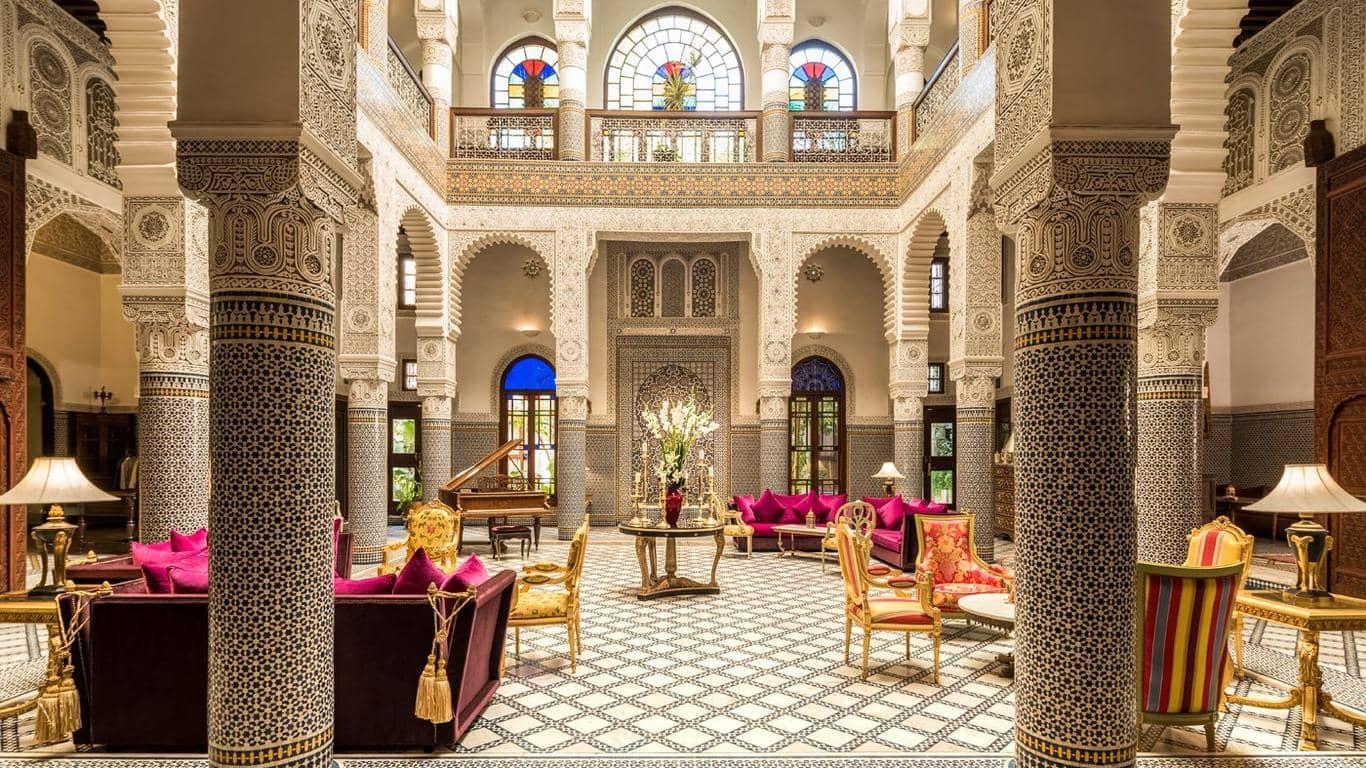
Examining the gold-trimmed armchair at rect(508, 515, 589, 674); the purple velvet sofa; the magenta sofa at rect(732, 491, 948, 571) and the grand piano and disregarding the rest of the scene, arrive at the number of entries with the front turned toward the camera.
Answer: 2

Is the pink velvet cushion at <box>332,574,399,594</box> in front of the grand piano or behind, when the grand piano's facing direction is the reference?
in front

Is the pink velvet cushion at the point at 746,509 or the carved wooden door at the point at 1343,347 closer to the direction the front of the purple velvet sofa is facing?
the pink velvet cushion

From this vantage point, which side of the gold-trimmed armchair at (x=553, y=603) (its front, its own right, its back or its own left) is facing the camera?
left

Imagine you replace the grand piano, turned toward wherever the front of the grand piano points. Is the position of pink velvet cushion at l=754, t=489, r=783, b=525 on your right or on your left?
on your left

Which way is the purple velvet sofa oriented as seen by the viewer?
away from the camera

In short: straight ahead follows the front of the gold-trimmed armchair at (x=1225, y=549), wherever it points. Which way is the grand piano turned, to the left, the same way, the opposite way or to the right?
to the left

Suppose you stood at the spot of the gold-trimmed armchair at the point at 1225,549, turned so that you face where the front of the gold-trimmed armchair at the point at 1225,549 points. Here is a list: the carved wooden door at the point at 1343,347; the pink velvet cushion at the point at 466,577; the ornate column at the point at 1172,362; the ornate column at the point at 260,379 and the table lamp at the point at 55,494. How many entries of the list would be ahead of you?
3

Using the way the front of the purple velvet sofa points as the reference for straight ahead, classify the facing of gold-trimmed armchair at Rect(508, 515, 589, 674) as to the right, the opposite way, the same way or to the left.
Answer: to the left

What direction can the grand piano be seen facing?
toward the camera

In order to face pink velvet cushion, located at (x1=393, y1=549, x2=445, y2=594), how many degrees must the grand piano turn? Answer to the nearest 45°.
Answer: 0° — it already faces it

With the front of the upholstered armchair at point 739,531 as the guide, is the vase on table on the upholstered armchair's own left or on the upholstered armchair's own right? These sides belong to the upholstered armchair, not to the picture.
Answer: on the upholstered armchair's own right
